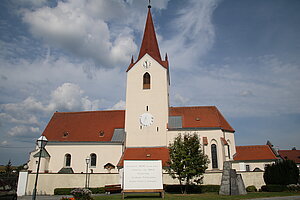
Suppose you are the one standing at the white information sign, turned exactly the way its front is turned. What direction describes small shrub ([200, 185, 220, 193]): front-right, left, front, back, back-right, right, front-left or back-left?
back-left

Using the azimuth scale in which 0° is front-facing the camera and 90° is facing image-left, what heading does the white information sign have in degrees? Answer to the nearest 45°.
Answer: approximately 0°

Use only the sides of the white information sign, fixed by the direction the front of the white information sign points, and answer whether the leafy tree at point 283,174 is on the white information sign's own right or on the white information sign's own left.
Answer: on the white information sign's own left

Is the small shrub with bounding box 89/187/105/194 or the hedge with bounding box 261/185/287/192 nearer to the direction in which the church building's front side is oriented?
the small shrub

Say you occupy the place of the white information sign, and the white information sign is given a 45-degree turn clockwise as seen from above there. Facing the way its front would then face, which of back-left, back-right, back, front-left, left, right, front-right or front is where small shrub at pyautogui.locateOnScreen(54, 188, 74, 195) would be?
right
